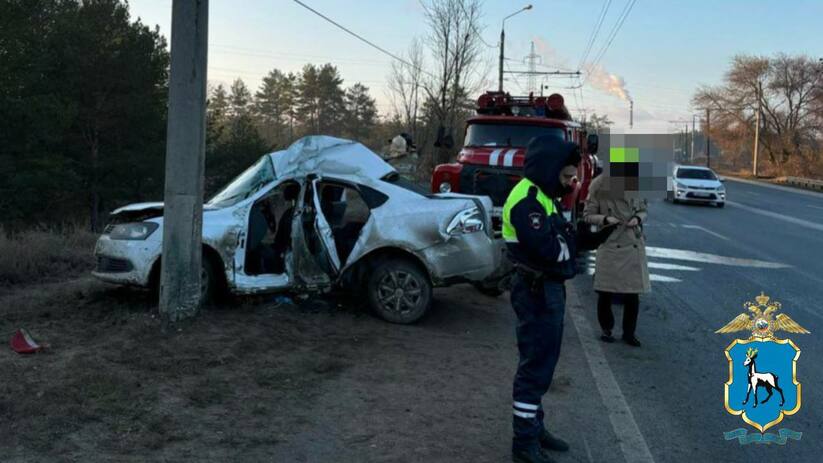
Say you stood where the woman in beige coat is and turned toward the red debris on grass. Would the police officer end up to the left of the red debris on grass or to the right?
left

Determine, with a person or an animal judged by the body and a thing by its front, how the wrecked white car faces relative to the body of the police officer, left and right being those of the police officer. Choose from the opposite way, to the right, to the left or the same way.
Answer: the opposite way

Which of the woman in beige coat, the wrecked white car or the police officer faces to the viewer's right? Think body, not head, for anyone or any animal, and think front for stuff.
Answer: the police officer

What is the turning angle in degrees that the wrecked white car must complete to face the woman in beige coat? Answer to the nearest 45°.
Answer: approximately 135° to its left

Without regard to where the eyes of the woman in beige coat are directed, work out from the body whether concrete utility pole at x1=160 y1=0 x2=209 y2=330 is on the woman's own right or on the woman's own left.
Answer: on the woman's own right

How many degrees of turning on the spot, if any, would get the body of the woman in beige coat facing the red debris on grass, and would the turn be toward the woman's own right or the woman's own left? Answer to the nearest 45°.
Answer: approximately 45° to the woman's own right

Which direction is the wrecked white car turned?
to the viewer's left

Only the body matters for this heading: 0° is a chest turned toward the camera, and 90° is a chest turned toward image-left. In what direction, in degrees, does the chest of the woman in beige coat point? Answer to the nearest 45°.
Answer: approximately 0°

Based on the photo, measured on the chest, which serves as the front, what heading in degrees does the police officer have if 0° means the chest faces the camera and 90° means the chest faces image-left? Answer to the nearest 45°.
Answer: approximately 270°

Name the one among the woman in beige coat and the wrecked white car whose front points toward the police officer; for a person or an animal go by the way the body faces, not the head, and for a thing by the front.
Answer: the woman in beige coat
